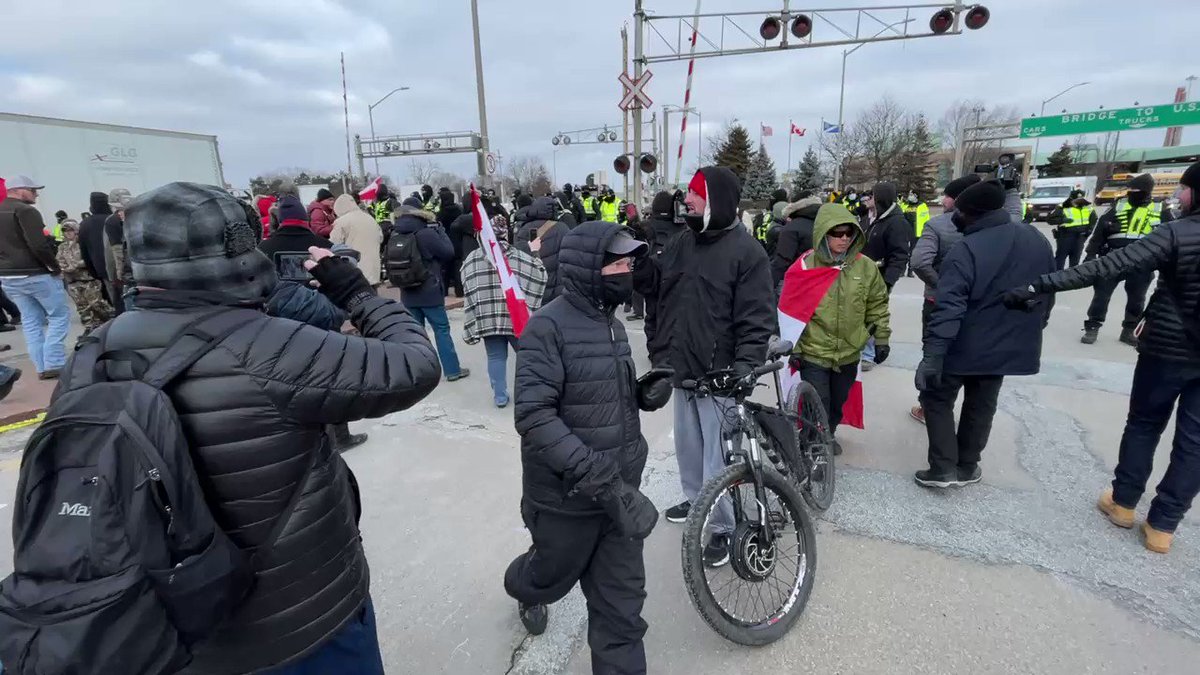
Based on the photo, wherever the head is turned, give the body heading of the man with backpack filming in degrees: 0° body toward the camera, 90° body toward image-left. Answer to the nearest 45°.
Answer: approximately 225°

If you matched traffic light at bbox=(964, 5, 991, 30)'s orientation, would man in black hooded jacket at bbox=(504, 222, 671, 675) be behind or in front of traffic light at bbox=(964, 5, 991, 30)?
in front

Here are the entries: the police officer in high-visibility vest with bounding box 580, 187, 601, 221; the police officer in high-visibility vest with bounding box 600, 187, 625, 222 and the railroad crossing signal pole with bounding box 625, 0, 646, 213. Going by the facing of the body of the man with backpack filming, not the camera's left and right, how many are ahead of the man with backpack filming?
3

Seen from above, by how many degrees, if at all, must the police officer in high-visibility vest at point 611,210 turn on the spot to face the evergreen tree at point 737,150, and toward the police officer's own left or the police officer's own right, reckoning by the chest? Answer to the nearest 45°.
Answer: approximately 180°

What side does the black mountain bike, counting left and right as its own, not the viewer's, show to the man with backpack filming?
front

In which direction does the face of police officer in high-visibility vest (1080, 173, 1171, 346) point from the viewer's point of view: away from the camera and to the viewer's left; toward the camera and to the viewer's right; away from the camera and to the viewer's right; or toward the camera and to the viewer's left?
toward the camera and to the viewer's left

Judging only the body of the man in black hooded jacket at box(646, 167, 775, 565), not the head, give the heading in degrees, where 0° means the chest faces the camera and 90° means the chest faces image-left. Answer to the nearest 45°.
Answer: approximately 45°

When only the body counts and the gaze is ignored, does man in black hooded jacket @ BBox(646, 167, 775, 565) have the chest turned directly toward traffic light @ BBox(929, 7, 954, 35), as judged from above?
no

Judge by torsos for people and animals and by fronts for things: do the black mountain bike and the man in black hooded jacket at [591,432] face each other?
no

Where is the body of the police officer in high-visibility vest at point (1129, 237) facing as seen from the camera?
toward the camera

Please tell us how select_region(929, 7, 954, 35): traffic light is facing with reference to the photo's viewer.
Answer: facing the viewer

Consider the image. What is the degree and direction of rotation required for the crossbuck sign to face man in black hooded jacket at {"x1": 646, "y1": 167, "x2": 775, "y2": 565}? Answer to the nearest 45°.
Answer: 0° — it already faces them

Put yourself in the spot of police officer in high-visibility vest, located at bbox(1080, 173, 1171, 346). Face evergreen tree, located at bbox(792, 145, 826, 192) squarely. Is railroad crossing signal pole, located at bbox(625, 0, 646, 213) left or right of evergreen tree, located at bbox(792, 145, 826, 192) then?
left

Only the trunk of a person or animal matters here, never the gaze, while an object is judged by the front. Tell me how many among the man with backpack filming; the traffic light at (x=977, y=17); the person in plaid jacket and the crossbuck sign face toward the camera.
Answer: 2

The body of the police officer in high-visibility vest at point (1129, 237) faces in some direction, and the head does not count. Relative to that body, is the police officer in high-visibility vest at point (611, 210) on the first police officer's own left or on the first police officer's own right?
on the first police officer's own right

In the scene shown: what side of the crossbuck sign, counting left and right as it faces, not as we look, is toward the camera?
front

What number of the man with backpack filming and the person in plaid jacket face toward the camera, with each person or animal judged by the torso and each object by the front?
0

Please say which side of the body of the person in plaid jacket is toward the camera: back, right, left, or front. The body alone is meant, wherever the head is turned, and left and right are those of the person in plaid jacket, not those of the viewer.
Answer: back

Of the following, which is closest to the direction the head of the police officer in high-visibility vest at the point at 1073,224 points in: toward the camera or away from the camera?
toward the camera

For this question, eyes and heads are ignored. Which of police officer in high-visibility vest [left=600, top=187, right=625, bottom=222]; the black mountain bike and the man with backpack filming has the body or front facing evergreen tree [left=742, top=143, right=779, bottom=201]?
the man with backpack filming

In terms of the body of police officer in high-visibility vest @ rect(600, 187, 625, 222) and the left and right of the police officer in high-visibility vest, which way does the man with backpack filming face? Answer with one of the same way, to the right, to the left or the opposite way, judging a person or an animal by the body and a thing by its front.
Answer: the opposite way

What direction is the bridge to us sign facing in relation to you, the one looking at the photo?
facing the viewer and to the left of the viewer
